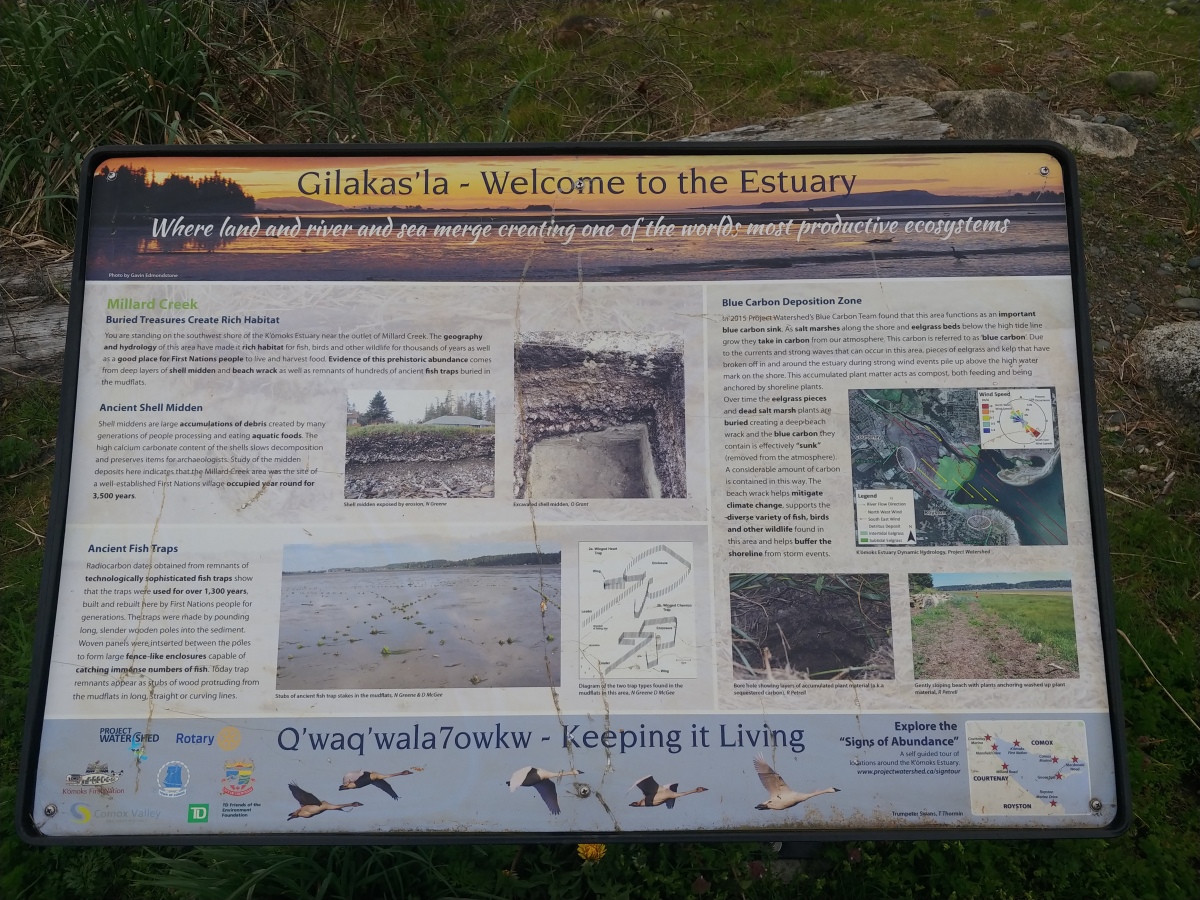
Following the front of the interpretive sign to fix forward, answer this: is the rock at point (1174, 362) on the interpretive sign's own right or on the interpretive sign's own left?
on the interpretive sign's own left

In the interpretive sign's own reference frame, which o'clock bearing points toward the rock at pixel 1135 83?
The rock is roughly at 8 o'clock from the interpretive sign.

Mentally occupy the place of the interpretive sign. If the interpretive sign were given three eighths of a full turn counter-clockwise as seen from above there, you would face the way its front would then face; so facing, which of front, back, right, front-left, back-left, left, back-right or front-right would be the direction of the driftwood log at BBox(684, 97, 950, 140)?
front

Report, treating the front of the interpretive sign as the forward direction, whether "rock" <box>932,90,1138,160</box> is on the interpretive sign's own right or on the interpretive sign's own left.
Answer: on the interpretive sign's own left

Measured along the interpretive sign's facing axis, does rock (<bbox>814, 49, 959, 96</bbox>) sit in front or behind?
behind

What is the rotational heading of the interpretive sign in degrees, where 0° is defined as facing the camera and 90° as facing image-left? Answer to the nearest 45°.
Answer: approximately 0°

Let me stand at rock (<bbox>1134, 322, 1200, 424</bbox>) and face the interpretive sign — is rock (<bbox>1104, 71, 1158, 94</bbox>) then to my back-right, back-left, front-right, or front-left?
back-right
